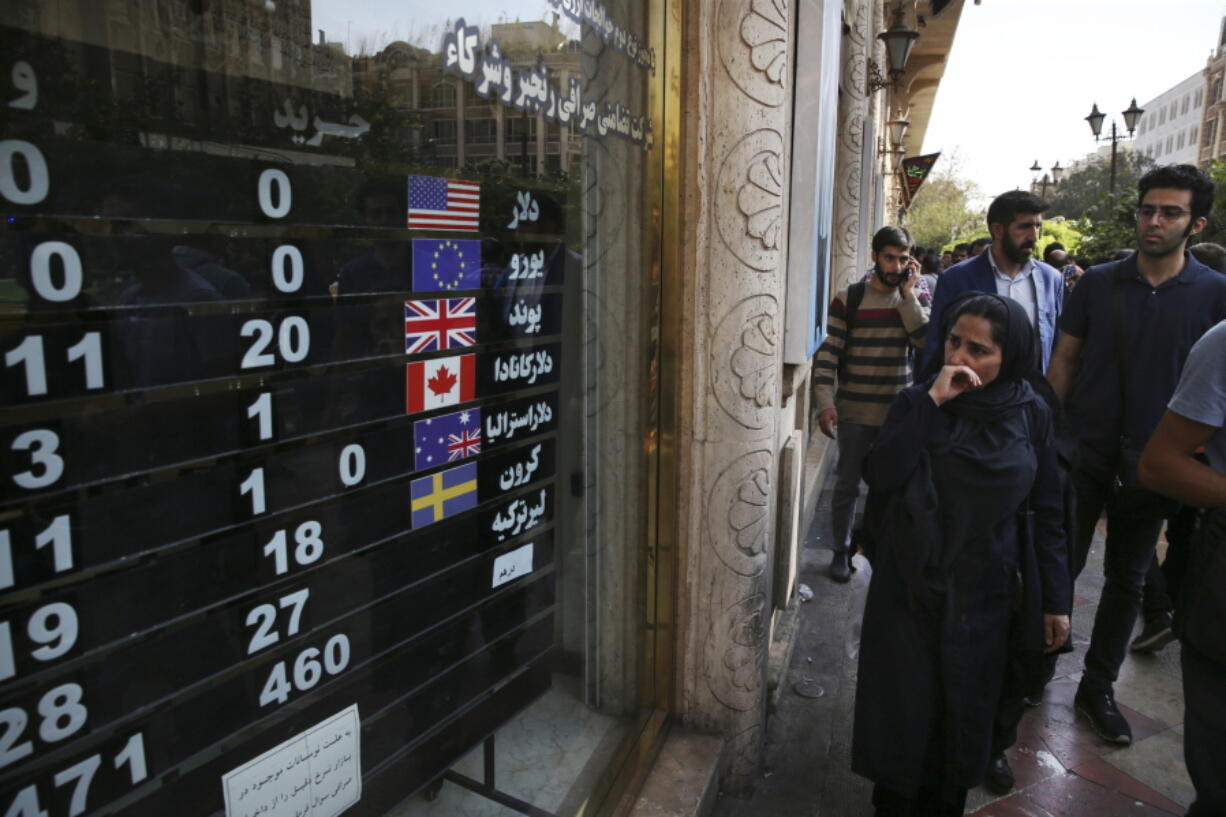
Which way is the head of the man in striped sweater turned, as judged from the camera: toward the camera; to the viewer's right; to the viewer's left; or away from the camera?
toward the camera

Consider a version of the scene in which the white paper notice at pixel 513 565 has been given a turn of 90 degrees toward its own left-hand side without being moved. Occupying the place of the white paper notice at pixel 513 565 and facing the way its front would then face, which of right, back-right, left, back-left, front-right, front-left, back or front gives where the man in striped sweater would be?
front

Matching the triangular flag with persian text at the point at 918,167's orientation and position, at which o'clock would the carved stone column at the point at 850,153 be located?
The carved stone column is roughly at 12 o'clock from the triangular flag with persian text.

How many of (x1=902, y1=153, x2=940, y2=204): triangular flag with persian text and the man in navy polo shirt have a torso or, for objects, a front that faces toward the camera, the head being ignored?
2

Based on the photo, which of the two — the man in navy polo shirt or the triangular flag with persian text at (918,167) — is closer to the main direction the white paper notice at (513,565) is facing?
the man in navy polo shirt

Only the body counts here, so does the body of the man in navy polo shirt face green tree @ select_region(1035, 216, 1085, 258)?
no

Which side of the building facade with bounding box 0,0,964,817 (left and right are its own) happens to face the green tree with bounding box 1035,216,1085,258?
left

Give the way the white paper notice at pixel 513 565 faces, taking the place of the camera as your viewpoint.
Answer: facing the viewer and to the right of the viewer

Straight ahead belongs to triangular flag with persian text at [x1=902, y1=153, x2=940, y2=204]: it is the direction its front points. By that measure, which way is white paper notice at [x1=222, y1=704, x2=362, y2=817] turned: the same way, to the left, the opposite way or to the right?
to the left

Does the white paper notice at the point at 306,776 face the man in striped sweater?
no

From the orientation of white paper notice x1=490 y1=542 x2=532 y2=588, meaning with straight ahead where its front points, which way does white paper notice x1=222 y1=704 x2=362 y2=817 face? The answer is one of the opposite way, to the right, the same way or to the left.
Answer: the same way

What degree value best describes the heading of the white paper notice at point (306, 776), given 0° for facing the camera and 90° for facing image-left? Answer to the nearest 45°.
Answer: approximately 315°

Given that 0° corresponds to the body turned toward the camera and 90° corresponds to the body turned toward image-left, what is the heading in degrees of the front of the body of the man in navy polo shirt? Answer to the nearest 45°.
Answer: approximately 0°

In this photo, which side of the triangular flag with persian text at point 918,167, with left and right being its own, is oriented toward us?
front

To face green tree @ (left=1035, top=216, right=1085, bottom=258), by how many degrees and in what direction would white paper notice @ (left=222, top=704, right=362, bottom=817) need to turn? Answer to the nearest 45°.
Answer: approximately 90° to its left

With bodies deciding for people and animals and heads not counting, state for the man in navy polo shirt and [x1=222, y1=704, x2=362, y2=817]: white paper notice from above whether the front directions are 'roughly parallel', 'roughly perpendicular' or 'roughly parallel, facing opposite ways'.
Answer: roughly perpendicular

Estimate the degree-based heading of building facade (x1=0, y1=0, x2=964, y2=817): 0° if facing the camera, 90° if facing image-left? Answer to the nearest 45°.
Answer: approximately 315°

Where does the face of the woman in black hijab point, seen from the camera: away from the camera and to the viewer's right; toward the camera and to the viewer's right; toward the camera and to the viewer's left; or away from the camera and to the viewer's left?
toward the camera and to the viewer's left
